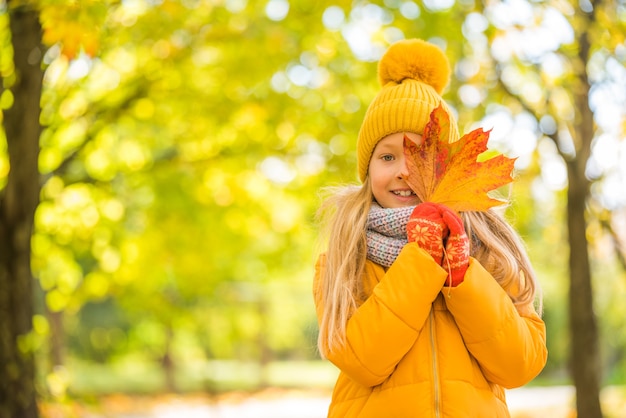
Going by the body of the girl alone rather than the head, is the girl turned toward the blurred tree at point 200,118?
no

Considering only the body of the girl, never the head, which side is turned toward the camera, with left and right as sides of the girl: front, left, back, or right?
front

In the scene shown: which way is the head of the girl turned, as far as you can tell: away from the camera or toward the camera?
toward the camera
